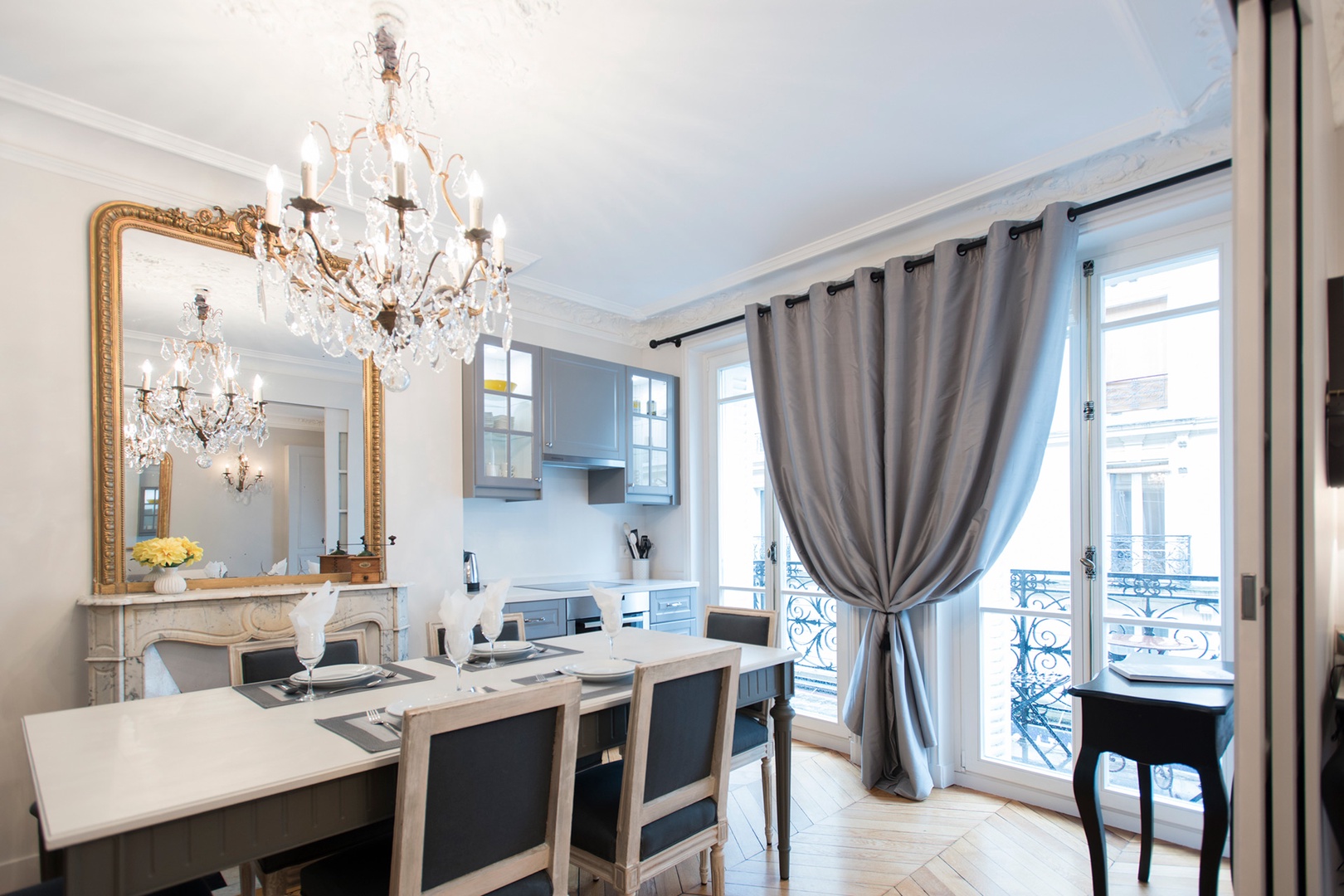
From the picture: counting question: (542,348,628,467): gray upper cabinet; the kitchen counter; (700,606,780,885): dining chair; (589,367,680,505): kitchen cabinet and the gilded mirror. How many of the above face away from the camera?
0

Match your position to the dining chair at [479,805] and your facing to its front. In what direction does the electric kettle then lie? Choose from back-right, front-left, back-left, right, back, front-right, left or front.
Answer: front-right

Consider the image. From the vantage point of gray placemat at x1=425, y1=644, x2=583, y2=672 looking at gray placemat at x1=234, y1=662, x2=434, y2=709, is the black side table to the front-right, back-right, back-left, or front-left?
back-left

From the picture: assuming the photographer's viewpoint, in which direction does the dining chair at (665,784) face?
facing away from the viewer and to the left of the viewer

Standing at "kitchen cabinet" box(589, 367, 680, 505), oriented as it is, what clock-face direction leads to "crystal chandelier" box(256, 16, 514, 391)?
The crystal chandelier is roughly at 2 o'clock from the kitchen cabinet.

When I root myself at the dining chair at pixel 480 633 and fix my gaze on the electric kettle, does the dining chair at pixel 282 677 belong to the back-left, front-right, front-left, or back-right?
back-left

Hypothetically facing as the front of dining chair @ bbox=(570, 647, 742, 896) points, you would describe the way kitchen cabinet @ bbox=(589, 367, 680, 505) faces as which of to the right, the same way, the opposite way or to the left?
the opposite way

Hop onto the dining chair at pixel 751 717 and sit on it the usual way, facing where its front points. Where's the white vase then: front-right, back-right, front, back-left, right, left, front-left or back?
front-right

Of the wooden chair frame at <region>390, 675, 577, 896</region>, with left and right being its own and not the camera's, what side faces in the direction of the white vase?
front

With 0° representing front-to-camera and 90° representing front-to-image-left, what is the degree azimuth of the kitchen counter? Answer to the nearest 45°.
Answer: approximately 315°

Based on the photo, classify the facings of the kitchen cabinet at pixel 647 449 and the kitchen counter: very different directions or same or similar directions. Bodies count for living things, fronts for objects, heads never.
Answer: same or similar directions

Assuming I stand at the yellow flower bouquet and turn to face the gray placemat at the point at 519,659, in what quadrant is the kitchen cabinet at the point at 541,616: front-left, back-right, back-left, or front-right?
front-left

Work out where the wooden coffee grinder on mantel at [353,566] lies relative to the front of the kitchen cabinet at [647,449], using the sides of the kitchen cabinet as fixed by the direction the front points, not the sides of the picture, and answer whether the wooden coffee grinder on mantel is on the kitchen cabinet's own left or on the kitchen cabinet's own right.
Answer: on the kitchen cabinet's own right

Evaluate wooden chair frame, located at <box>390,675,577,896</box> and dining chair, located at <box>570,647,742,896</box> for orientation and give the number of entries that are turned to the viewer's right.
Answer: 0

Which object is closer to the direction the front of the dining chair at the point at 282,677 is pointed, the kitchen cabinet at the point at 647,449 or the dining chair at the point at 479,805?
the dining chair

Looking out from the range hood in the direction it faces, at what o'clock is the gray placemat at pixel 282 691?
The gray placemat is roughly at 2 o'clock from the range hood.
